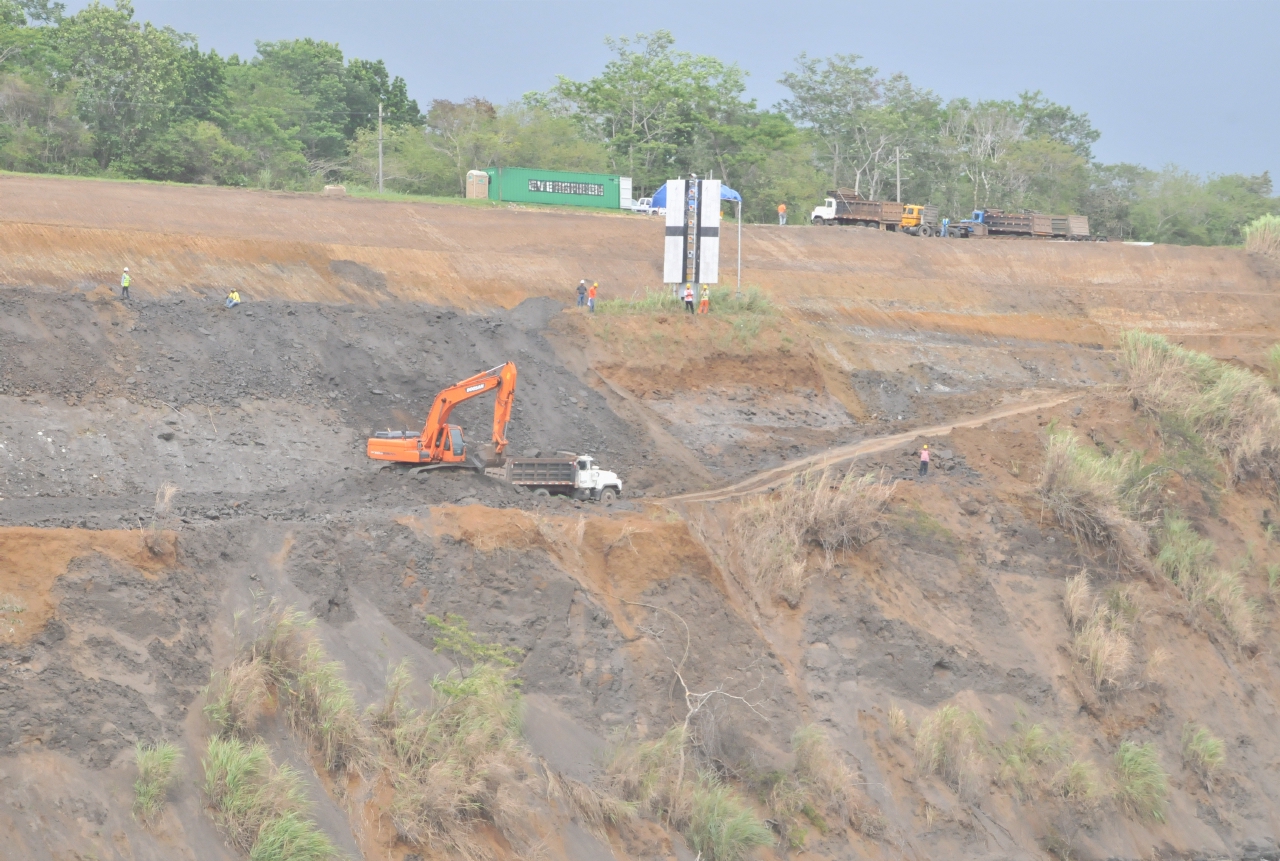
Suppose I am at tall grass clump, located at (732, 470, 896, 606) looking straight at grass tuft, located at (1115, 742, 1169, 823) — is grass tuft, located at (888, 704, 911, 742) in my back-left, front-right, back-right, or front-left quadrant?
front-right

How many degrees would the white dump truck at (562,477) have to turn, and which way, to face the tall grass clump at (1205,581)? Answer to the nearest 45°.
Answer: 0° — it already faces it

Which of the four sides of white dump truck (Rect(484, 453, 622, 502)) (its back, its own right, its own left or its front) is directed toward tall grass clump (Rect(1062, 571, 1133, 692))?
front

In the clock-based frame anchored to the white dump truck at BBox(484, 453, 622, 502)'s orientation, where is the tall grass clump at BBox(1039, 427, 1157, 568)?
The tall grass clump is roughly at 12 o'clock from the white dump truck.

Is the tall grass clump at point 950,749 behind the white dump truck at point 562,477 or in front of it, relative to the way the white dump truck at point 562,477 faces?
in front

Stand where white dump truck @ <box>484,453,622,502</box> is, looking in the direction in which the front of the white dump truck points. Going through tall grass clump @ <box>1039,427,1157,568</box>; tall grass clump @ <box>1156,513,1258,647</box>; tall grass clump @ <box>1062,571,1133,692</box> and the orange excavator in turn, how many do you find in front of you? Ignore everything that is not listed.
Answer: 3

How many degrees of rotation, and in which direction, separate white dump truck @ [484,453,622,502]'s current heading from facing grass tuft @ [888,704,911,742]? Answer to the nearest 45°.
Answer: approximately 45° to its right

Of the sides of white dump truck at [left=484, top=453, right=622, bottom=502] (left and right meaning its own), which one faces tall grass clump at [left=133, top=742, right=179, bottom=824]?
right

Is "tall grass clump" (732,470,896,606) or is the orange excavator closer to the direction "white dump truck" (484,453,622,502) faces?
the tall grass clump

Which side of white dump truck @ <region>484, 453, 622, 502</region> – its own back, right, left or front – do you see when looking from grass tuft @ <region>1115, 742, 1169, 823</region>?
front

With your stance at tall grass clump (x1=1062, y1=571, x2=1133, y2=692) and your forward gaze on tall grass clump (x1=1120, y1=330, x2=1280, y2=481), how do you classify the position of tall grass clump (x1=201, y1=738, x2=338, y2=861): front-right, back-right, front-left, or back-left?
back-left

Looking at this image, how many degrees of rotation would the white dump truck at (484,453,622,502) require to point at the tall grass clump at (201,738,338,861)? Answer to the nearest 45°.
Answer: approximately 90° to its right

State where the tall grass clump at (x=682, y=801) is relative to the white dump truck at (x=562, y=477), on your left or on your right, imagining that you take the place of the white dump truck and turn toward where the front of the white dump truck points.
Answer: on your right

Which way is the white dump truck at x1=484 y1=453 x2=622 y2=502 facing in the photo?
to the viewer's right

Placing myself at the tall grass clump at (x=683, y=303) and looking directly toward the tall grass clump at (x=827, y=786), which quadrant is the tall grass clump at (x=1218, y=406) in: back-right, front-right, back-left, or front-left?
front-left
